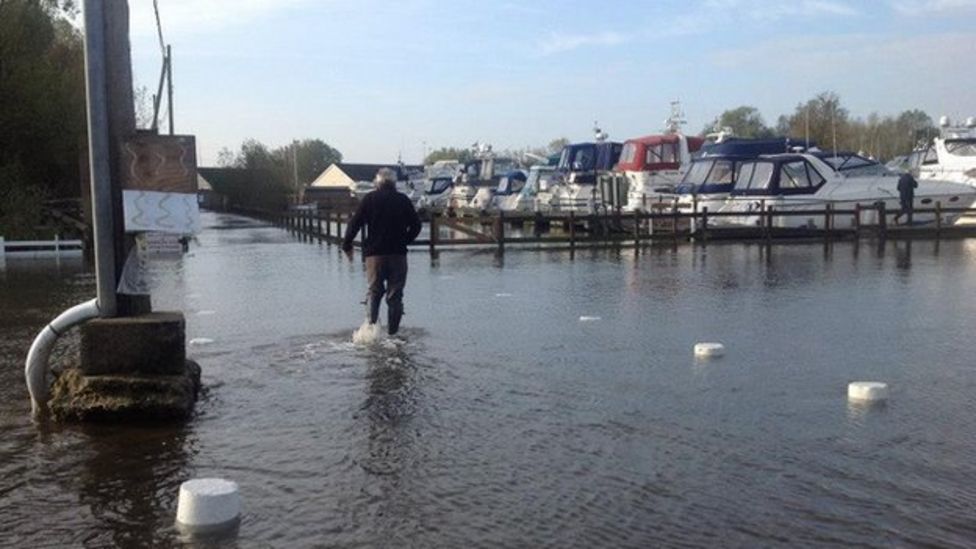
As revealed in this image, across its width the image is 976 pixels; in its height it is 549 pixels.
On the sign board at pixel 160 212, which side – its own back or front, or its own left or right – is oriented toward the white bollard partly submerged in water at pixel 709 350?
left

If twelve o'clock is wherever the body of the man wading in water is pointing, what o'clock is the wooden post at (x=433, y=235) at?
The wooden post is roughly at 12 o'clock from the man wading in water.

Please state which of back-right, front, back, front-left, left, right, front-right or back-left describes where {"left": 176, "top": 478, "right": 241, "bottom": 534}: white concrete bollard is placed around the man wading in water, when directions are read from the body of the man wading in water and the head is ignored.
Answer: back

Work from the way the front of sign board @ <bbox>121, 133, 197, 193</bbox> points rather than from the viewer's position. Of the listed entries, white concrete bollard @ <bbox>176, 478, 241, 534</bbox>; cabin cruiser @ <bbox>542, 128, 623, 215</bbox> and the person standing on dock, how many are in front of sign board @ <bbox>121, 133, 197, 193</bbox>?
1

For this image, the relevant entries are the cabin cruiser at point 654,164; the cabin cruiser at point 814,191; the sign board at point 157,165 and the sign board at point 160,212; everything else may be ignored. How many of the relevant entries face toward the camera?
2

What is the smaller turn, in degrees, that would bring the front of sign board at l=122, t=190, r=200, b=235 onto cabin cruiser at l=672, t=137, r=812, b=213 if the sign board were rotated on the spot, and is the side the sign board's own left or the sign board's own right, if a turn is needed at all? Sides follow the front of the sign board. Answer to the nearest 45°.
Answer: approximately 135° to the sign board's own left

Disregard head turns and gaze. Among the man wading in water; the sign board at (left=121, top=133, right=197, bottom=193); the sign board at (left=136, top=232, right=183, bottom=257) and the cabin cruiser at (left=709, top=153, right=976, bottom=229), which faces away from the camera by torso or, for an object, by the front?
the man wading in water

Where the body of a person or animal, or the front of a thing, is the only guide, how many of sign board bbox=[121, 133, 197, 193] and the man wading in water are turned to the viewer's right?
0

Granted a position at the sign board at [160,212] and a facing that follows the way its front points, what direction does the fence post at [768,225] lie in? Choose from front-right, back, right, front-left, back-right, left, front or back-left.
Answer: back-left

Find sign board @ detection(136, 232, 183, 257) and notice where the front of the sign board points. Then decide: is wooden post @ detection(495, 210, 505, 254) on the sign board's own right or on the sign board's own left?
on the sign board's own left

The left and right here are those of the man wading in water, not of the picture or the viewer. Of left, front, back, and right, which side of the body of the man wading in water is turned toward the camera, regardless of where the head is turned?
back

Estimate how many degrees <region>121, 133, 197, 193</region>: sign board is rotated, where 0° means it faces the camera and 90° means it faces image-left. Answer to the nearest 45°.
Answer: approximately 0°

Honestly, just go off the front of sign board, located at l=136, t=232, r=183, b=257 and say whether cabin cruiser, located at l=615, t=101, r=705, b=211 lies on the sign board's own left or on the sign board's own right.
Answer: on the sign board's own left
